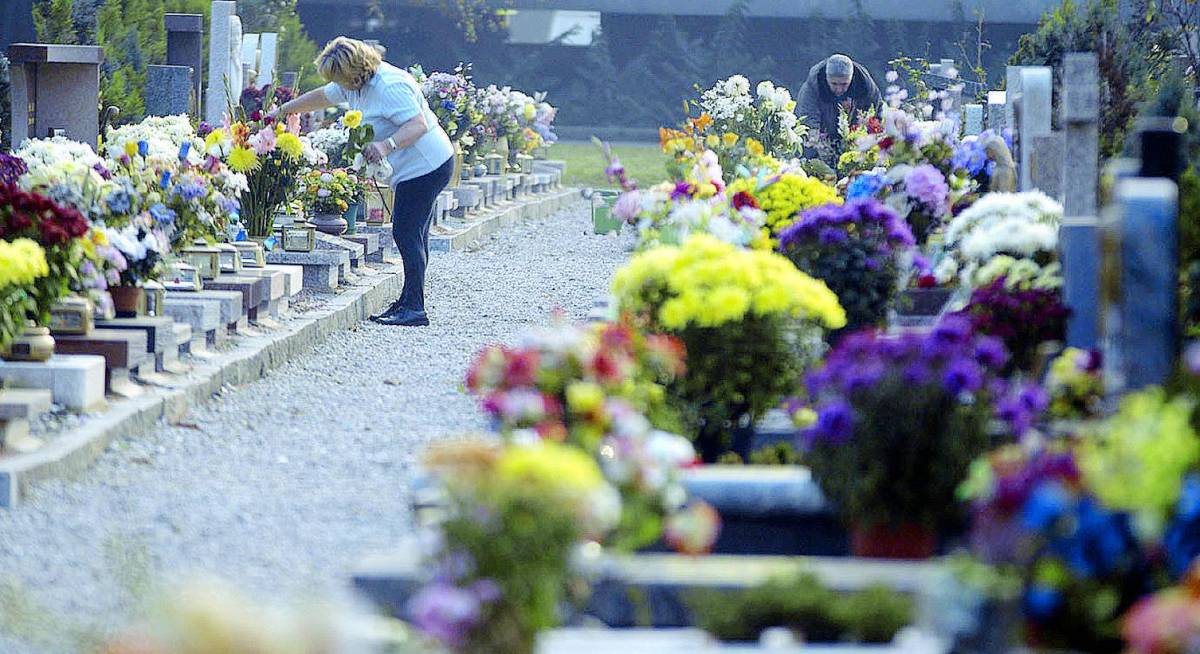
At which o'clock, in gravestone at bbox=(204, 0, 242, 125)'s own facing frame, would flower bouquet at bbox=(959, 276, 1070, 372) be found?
The flower bouquet is roughly at 1 o'clock from the gravestone.

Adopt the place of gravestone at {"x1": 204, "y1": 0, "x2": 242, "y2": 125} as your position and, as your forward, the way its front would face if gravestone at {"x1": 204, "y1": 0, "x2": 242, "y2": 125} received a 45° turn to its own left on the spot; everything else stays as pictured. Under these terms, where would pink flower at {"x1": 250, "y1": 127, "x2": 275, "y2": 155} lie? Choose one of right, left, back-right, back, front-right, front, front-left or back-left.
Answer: right

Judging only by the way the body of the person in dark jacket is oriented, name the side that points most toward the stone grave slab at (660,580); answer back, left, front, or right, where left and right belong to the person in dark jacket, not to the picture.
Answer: front

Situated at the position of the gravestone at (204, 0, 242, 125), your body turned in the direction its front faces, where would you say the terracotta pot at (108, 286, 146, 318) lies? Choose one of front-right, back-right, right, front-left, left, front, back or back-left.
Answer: front-right

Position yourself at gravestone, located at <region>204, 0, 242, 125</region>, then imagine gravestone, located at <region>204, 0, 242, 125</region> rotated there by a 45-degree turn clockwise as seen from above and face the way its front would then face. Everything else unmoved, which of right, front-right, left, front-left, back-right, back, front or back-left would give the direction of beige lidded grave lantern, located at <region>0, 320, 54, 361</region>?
front

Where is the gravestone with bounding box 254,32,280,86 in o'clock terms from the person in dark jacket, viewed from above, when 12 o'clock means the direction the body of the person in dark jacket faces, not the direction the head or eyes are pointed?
The gravestone is roughly at 3 o'clock from the person in dark jacket.

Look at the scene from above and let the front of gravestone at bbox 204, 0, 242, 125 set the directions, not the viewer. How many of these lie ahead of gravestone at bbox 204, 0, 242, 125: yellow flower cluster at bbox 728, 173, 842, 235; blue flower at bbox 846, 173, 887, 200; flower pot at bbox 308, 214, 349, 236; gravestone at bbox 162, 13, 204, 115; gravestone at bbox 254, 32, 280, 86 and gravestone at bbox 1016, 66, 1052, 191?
4

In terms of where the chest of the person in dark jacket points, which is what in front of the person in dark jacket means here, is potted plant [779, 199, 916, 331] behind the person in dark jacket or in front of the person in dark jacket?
in front

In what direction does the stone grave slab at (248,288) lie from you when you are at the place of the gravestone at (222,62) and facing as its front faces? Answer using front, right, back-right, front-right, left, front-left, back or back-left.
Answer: front-right

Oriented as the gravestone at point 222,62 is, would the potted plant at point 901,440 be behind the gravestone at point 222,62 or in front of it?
in front

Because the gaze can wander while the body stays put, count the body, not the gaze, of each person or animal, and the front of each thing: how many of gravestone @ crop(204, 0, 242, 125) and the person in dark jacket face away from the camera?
0

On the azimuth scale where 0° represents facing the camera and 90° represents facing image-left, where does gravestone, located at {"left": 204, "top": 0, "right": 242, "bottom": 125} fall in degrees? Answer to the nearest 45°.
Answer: approximately 315°

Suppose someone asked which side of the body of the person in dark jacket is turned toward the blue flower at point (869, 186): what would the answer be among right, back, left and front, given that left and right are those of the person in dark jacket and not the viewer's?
front
